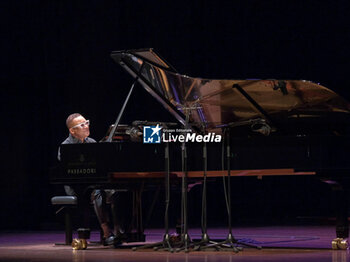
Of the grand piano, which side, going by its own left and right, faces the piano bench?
front

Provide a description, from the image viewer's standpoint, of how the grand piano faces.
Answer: facing to the left of the viewer

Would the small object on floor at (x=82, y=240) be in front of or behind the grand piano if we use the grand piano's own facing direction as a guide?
in front

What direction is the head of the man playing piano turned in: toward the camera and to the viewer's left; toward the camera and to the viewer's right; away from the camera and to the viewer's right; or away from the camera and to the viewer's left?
toward the camera and to the viewer's right
